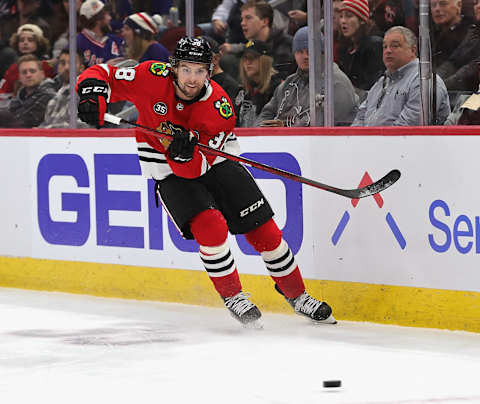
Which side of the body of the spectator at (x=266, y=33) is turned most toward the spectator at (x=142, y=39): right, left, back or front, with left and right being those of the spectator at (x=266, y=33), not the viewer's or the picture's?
right

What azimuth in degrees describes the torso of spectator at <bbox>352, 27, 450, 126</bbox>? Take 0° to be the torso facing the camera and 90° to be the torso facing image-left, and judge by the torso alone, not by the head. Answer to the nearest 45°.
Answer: approximately 45°

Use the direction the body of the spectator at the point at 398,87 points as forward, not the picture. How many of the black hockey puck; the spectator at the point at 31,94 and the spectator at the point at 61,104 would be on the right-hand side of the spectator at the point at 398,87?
2

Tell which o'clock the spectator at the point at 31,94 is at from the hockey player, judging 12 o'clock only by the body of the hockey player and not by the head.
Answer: The spectator is roughly at 5 o'clock from the hockey player.

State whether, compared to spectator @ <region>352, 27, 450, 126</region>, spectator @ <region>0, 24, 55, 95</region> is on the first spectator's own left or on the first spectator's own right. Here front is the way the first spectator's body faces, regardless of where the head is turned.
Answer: on the first spectator's own right

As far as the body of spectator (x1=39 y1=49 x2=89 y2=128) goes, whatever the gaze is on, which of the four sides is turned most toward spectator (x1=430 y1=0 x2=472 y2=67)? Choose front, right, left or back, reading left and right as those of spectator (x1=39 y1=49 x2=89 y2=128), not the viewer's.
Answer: left

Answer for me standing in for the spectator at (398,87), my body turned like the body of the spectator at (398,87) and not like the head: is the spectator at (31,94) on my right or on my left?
on my right

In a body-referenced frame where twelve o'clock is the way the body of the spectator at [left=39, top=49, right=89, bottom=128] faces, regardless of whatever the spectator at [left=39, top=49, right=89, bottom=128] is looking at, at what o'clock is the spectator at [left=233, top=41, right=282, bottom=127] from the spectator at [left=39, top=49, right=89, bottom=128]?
the spectator at [left=233, top=41, right=282, bottom=127] is roughly at 9 o'clock from the spectator at [left=39, top=49, right=89, bottom=128].

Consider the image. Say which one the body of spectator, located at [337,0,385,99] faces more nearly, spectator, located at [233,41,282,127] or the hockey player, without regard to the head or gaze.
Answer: the hockey player

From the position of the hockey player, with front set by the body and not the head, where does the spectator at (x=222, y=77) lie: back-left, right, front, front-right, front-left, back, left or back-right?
back
